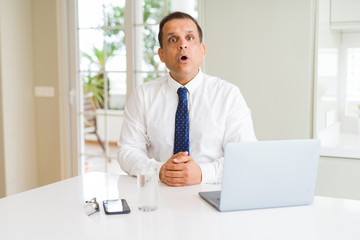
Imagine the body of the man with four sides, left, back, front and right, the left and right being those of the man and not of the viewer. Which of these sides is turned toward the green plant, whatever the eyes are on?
back

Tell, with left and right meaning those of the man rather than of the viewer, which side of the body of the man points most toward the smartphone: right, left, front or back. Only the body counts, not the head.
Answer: front

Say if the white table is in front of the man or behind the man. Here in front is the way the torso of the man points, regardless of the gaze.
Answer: in front

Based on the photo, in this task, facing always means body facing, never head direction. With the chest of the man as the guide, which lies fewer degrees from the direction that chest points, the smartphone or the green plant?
the smartphone

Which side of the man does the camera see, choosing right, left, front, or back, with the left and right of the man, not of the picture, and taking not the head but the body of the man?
front
